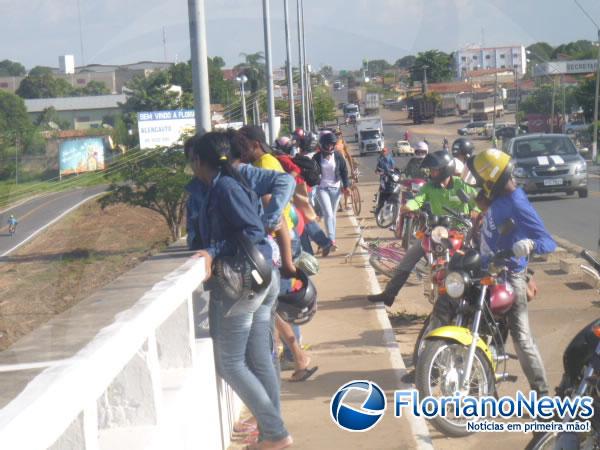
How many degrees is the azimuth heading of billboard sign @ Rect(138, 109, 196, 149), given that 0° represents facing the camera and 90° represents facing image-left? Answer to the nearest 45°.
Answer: approximately 0°

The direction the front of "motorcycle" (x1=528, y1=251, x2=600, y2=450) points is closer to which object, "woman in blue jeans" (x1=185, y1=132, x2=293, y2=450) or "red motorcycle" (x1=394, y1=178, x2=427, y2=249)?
the woman in blue jeans

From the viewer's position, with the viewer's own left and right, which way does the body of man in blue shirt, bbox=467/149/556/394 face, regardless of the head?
facing to the left of the viewer

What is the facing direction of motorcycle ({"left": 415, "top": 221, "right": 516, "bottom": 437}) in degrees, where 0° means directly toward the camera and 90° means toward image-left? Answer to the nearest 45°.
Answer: approximately 45°

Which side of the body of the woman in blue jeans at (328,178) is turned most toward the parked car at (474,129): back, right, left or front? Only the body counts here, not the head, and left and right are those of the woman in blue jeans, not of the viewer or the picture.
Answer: back

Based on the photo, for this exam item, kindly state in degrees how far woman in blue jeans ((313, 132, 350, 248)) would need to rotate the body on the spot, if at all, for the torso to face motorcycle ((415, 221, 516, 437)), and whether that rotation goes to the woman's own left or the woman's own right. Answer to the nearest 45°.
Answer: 0° — they already face it

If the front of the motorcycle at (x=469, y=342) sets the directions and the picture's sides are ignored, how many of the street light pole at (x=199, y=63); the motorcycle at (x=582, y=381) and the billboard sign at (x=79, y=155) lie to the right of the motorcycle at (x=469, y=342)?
2

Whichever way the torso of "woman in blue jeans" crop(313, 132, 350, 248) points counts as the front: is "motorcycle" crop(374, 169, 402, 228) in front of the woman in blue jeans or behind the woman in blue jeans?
behind

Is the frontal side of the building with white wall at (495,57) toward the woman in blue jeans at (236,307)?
yes

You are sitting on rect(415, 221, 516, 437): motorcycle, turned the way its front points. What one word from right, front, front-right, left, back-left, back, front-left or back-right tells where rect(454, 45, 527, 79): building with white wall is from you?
back-right

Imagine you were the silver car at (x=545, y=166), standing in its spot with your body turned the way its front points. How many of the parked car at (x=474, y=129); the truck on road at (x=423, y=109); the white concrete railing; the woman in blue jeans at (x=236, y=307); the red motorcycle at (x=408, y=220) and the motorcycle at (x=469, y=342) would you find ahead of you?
4

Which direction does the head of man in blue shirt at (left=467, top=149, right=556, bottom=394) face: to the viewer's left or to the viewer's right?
to the viewer's left

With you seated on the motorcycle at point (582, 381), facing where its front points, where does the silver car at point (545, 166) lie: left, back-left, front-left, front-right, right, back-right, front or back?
back-right
